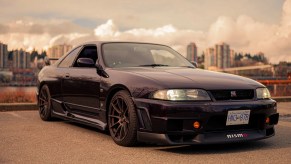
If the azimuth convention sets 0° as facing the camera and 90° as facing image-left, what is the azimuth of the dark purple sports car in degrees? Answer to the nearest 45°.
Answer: approximately 315°
